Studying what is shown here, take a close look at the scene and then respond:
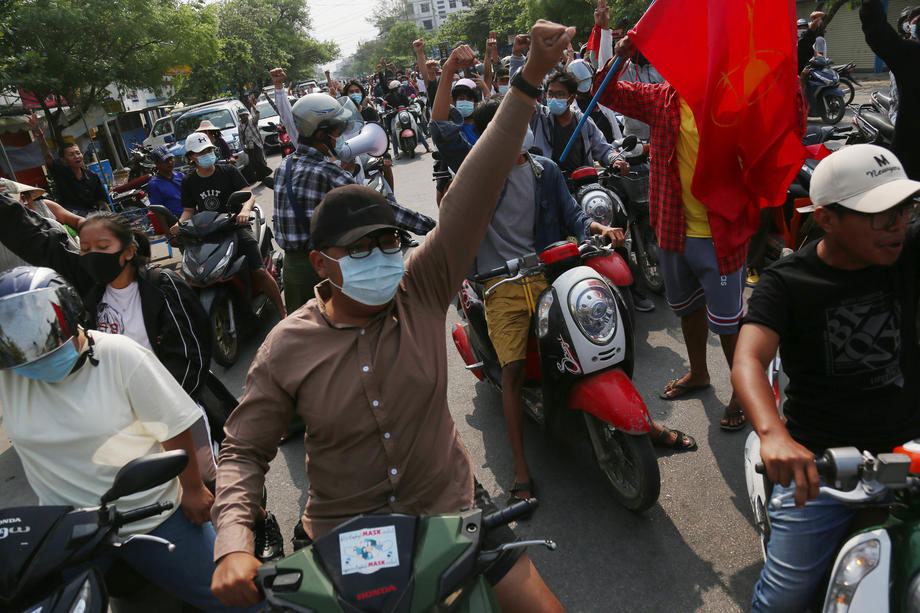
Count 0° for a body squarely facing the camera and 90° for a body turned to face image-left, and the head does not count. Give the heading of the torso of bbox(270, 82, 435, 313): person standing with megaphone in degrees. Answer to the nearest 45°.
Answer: approximately 270°

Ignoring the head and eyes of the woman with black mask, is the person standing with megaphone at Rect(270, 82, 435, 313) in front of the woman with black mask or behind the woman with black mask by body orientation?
behind

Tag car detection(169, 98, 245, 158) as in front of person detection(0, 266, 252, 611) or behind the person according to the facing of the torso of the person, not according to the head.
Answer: behind

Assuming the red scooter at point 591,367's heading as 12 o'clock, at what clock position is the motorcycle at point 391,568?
The motorcycle is roughly at 2 o'clock from the red scooter.

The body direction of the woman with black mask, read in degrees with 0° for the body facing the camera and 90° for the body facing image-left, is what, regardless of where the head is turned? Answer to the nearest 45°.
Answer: approximately 45°

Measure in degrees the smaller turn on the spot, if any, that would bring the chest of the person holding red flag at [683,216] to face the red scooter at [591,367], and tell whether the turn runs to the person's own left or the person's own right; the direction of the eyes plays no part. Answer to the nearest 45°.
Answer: approximately 45° to the person's own right

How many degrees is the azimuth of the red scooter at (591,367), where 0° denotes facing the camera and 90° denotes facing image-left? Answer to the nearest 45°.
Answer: approximately 315°

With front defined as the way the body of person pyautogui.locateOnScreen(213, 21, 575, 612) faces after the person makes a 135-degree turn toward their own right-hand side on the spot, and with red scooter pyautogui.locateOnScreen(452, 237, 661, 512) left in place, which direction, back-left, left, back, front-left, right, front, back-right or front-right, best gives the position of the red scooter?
right

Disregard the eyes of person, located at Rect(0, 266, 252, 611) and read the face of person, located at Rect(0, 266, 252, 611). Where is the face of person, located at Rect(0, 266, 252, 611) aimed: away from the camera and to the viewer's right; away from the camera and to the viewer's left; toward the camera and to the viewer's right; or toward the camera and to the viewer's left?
toward the camera and to the viewer's left

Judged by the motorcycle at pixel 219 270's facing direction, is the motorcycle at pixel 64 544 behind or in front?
in front

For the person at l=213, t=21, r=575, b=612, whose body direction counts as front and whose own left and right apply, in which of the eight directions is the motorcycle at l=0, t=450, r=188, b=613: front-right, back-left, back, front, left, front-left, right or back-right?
right

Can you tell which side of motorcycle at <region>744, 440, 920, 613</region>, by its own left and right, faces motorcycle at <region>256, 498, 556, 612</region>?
right
